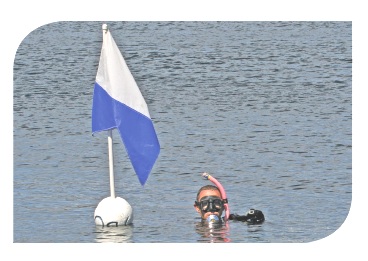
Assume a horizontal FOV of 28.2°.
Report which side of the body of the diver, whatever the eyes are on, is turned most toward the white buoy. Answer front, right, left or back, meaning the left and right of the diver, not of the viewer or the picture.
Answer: right

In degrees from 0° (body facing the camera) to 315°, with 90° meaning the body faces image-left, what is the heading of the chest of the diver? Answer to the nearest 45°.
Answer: approximately 0°
